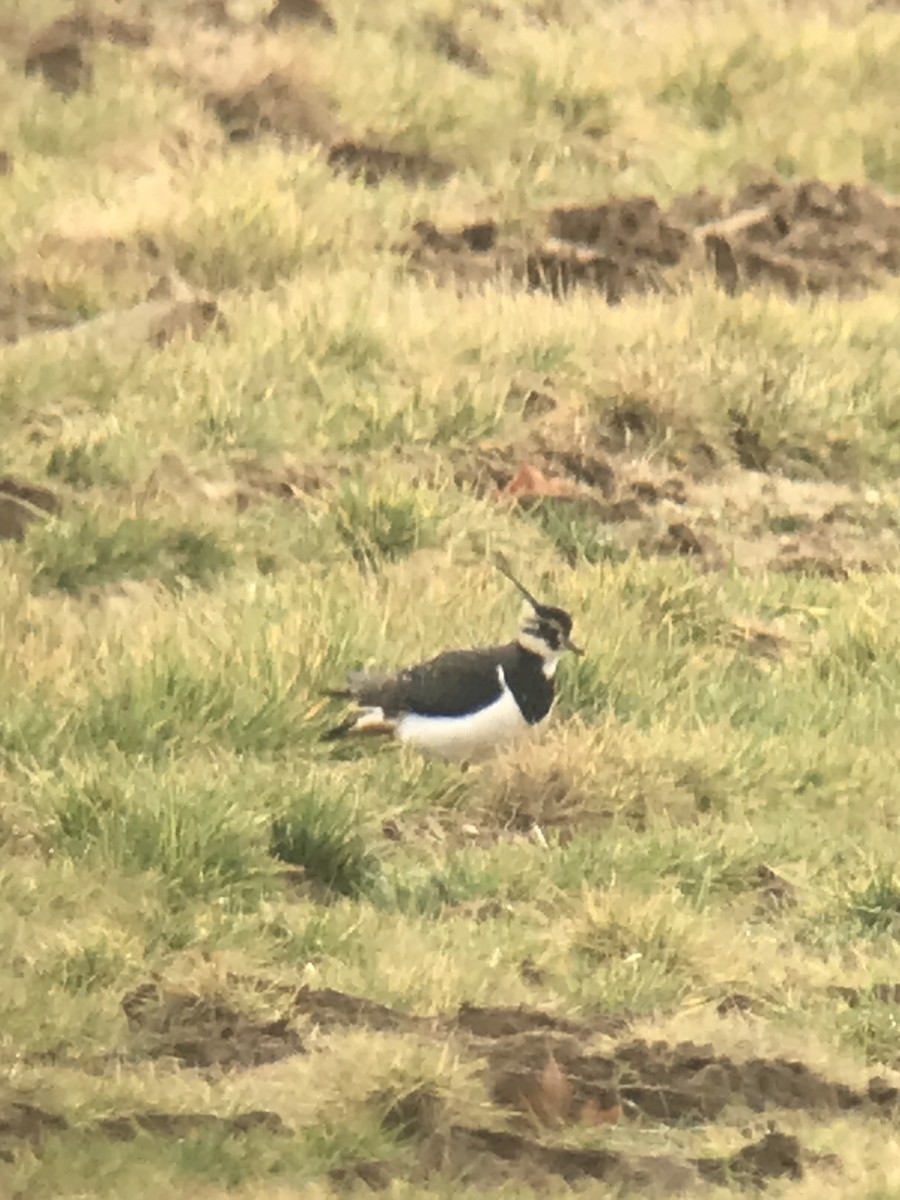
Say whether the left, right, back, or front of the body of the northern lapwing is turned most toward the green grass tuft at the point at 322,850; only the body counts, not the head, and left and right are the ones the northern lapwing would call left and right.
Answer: right

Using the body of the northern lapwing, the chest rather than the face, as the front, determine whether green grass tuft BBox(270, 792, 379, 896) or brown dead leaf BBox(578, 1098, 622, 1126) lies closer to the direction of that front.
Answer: the brown dead leaf

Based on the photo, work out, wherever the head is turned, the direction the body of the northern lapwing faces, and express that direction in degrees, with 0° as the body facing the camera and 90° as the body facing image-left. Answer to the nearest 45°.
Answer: approximately 270°

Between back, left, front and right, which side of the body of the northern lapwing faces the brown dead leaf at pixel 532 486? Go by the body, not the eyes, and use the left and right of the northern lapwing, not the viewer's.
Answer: left

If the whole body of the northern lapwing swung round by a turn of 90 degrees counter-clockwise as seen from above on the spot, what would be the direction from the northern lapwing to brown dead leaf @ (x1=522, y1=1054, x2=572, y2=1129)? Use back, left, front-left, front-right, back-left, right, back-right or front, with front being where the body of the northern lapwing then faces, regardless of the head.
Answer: back
